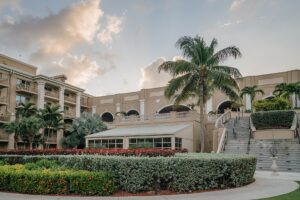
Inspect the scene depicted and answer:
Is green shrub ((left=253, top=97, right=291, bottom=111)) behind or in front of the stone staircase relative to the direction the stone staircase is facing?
behind

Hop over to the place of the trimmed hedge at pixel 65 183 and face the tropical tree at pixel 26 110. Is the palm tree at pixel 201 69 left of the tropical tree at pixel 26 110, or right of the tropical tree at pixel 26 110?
right

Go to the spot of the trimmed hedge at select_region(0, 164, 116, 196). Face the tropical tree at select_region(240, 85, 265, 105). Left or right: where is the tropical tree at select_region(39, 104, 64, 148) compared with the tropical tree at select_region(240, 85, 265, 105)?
left

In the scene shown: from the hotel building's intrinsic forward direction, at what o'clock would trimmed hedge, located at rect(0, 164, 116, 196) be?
The trimmed hedge is roughly at 12 o'clock from the hotel building.

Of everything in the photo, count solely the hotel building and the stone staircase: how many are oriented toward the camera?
2

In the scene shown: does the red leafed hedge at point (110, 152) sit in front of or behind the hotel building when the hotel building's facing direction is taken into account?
in front

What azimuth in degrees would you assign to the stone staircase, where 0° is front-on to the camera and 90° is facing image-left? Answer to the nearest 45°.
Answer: approximately 0°

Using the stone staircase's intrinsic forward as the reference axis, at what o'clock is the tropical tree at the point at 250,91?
The tropical tree is roughly at 6 o'clock from the stone staircase.

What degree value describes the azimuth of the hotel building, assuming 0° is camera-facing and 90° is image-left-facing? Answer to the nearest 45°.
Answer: approximately 0°

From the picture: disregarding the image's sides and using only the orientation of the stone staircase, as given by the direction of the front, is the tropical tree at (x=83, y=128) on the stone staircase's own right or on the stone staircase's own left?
on the stone staircase's own right
